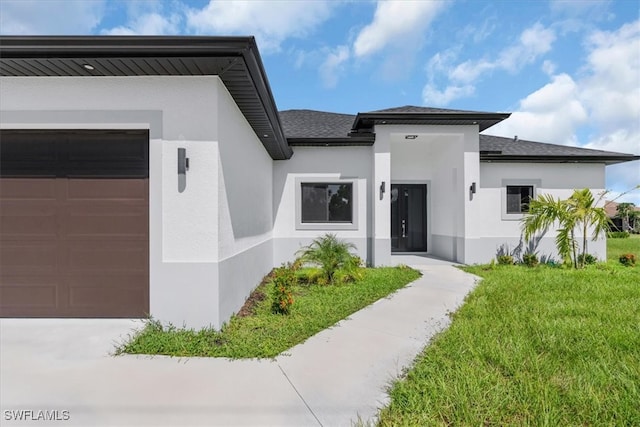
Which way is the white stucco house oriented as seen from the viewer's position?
toward the camera

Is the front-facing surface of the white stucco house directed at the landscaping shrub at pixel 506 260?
no

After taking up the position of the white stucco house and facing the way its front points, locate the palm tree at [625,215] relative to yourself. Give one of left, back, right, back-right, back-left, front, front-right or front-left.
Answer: back-left

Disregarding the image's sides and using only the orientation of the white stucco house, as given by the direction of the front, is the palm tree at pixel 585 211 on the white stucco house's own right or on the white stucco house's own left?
on the white stucco house's own left

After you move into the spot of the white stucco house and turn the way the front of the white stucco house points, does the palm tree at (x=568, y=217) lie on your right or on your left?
on your left

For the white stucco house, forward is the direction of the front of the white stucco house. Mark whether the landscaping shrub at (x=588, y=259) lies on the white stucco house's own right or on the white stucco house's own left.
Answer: on the white stucco house's own left

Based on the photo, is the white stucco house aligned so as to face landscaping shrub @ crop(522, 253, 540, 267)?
no

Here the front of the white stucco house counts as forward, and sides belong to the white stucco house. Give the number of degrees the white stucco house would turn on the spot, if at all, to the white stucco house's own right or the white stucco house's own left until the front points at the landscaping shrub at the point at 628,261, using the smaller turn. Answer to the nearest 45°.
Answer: approximately 135° to the white stucco house's own left
